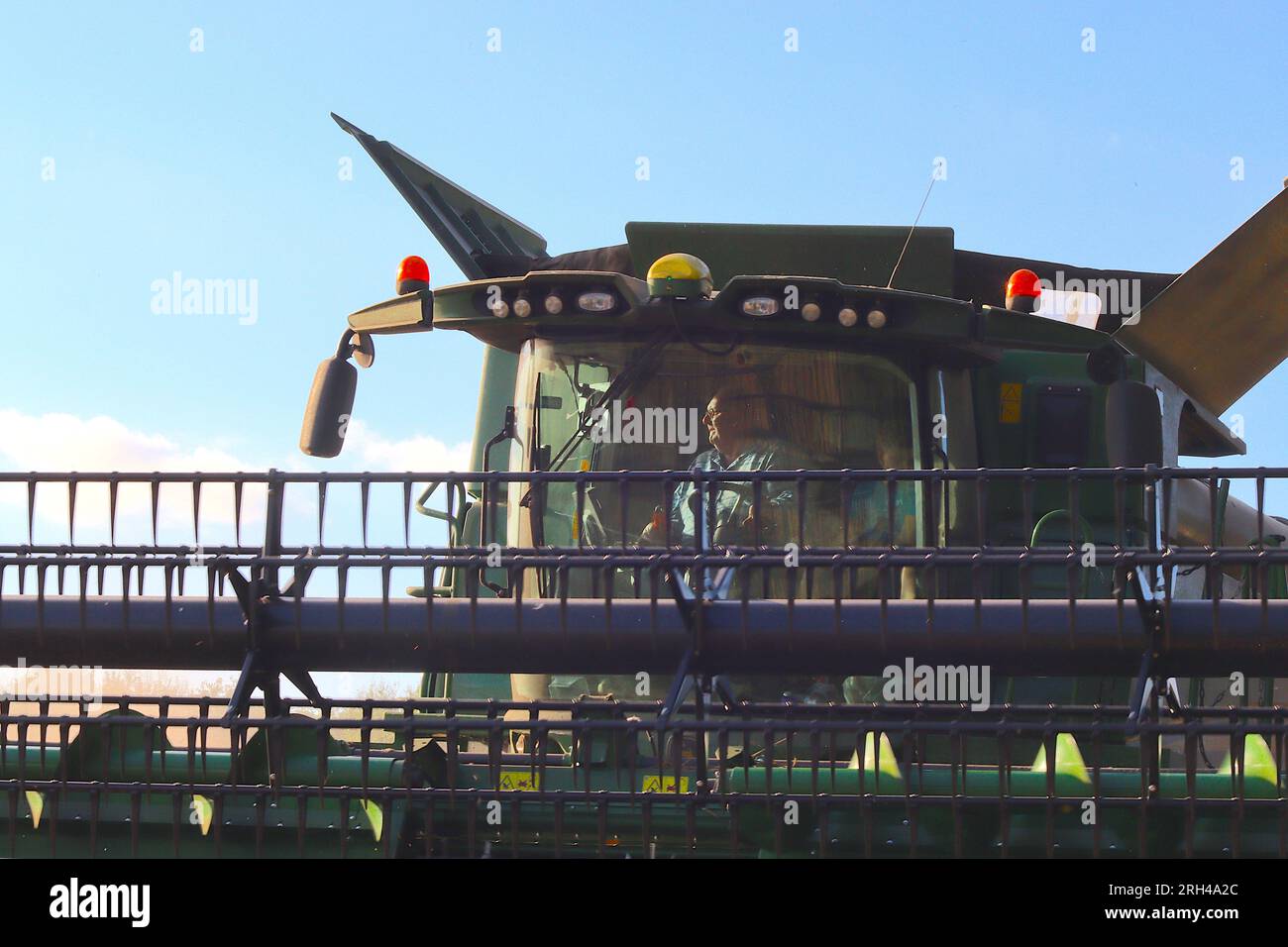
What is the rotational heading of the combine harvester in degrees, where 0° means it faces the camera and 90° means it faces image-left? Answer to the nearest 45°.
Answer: approximately 0°
